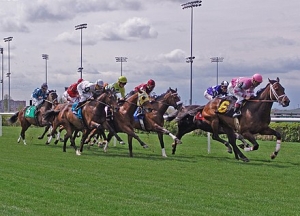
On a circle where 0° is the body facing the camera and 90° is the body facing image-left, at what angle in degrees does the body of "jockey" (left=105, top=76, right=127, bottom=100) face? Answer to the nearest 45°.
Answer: approximately 315°

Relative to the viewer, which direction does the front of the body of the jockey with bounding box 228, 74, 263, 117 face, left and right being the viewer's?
facing to the right of the viewer

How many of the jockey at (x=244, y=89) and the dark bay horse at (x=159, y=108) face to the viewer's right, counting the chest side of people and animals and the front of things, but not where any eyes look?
2

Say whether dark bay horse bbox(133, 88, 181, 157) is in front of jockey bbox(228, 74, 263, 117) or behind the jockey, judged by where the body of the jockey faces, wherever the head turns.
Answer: behind

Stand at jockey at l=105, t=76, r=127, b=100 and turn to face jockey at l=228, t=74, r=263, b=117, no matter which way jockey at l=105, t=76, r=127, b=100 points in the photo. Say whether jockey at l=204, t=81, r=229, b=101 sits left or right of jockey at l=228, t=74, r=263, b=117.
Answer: left

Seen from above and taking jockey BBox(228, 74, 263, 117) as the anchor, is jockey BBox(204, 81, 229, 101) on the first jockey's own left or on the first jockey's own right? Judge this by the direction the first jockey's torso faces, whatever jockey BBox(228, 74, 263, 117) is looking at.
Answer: on the first jockey's own left

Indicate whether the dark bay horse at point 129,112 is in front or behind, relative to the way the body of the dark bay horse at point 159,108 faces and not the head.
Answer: behind

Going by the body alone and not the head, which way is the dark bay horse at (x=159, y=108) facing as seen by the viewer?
to the viewer's right

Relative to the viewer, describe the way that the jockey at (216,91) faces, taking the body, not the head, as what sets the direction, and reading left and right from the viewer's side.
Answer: facing to the right of the viewer

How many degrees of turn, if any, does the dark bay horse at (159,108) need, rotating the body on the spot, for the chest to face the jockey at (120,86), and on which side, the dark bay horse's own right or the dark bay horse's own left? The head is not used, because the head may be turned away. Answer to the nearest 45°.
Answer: approximately 135° to the dark bay horse's own left

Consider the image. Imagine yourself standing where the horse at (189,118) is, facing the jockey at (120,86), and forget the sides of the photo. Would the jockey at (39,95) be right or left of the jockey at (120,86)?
right

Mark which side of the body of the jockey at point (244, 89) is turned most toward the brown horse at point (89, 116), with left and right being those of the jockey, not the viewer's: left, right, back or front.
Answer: back
